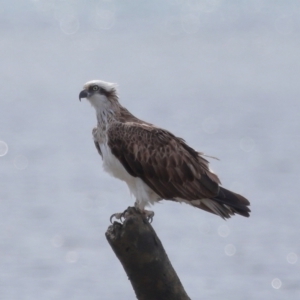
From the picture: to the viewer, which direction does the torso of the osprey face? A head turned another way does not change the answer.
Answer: to the viewer's left
